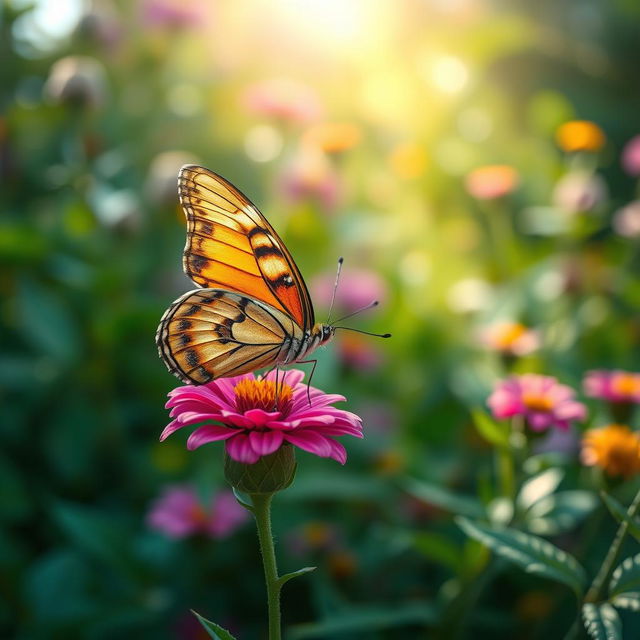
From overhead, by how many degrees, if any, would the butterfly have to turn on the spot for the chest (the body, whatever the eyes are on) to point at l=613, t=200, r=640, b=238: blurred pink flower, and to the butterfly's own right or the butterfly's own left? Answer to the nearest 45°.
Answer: approximately 45° to the butterfly's own left

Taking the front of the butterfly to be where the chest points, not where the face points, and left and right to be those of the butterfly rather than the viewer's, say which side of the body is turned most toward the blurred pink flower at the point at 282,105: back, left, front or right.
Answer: left

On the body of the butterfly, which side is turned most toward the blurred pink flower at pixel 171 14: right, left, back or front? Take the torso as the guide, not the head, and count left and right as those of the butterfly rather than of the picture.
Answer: left

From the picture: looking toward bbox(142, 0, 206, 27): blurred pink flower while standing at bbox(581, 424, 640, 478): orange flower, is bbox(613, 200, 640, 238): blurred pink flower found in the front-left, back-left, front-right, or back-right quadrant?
front-right

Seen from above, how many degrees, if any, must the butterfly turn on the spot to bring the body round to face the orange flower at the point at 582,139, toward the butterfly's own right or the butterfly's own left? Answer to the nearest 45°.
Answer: approximately 45° to the butterfly's own left

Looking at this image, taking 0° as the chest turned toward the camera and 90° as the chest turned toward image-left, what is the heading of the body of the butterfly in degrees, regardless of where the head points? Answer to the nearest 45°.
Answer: approximately 270°
